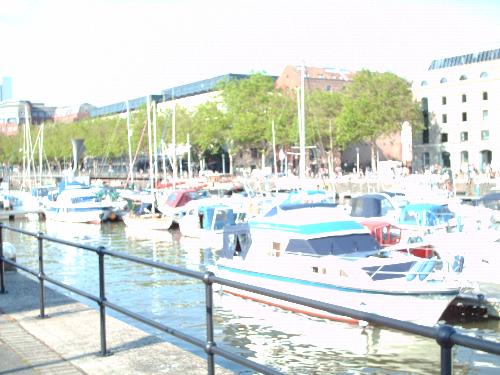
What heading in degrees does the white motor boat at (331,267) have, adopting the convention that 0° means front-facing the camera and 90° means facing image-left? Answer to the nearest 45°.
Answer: approximately 315°
